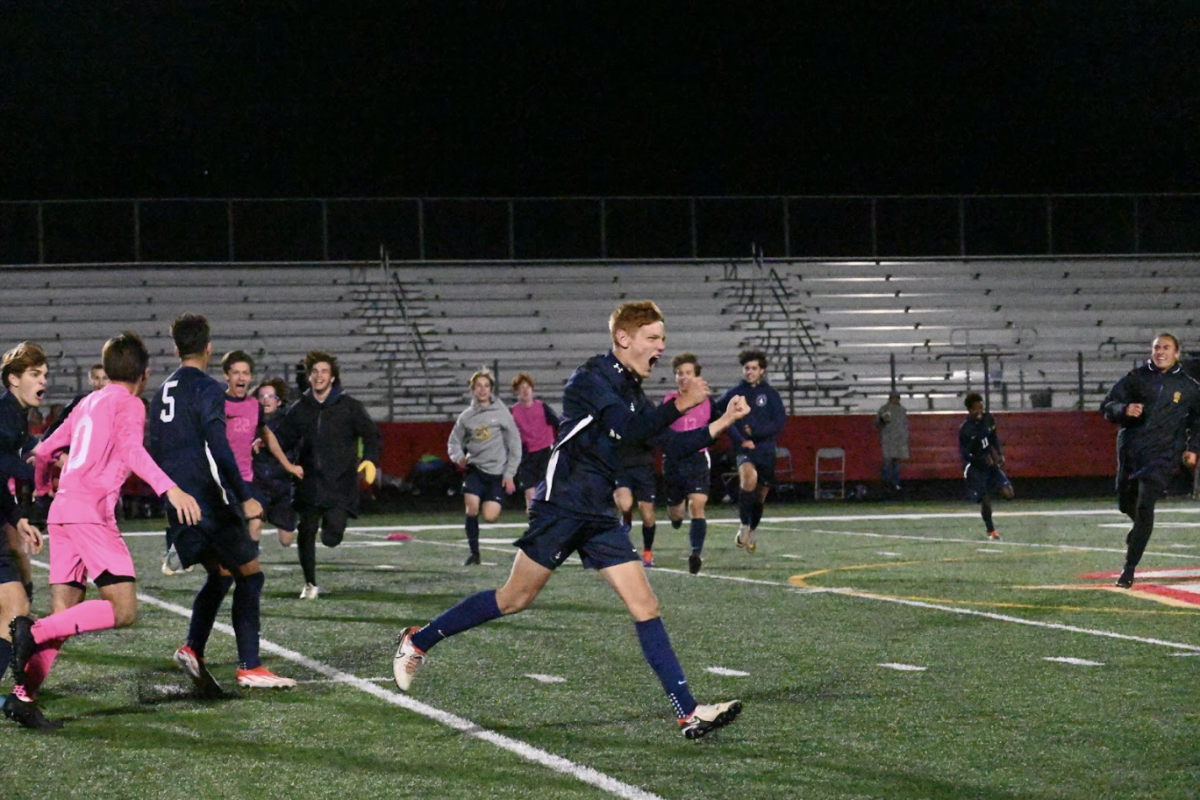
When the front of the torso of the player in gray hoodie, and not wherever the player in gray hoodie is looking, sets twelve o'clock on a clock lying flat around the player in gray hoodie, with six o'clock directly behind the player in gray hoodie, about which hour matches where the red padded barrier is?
The red padded barrier is roughly at 7 o'clock from the player in gray hoodie.

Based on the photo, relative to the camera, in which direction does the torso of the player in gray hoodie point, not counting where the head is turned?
toward the camera

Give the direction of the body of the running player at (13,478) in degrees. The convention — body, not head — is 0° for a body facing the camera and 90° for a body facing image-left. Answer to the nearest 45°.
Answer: approximately 270°

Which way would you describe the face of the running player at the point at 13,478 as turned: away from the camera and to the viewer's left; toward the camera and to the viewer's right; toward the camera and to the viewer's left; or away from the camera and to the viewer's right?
toward the camera and to the viewer's right

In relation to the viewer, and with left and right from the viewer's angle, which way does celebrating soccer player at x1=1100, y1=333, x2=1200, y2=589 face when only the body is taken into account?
facing the viewer

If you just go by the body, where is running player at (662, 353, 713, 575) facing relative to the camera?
toward the camera

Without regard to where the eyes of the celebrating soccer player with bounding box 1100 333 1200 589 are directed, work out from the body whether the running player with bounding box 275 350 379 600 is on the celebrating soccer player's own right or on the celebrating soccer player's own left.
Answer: on the celebrating soccer player's own right

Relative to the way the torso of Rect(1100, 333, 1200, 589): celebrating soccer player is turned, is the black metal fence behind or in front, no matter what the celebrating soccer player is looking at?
behind

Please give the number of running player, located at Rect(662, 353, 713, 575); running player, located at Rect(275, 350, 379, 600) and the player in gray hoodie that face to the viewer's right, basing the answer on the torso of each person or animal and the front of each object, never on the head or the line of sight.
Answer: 0

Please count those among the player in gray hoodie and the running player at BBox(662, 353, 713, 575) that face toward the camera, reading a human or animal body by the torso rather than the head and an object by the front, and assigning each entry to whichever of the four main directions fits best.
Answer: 2

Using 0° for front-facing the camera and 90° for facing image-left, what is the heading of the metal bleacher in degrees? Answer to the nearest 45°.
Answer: approximately 0°

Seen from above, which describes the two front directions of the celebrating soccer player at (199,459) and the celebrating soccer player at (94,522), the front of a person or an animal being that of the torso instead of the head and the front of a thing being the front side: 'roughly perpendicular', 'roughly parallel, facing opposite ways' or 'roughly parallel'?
roughly parallel

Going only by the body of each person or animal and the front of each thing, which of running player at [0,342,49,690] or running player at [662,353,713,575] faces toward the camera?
running player at [662,353,713,575]

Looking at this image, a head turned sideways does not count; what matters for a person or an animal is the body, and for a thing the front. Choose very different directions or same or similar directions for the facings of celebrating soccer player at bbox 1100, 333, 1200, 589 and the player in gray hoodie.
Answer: same or similar directions

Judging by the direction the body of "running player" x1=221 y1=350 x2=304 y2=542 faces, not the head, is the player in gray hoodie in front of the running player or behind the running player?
behind
